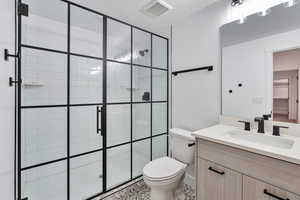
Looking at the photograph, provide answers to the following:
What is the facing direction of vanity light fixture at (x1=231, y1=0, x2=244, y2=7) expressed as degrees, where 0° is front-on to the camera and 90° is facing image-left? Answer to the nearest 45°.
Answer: approximately 45°

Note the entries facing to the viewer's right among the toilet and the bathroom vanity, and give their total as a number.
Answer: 0

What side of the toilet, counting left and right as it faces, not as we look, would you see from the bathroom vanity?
left

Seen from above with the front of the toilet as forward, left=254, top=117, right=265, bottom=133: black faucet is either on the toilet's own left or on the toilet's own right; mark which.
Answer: on the toilet's own left

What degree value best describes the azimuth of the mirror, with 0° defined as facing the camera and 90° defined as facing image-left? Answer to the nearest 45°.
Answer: approximately 45°
